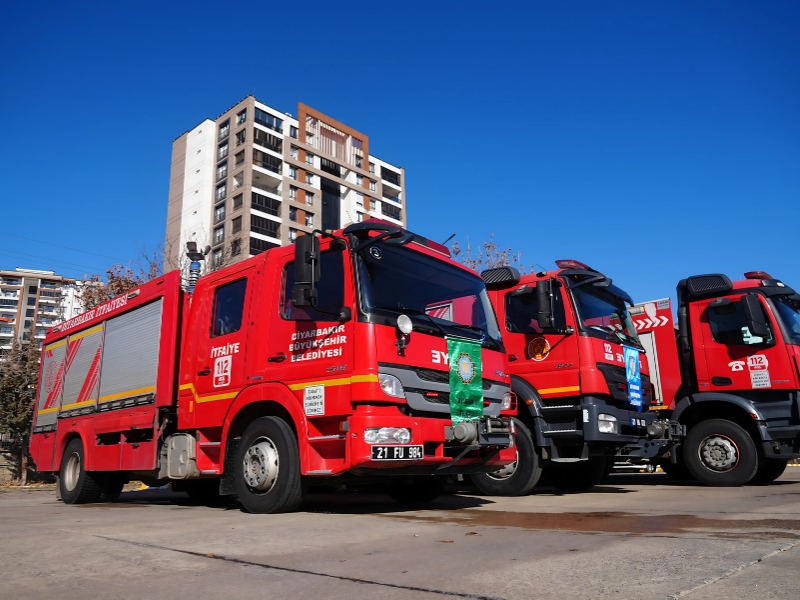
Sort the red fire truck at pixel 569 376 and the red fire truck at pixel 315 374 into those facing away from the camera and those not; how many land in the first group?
0

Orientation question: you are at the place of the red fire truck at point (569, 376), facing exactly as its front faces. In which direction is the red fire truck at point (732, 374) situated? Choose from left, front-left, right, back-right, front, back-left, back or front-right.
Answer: left

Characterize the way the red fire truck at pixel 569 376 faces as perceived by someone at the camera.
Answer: facing the viewer and to the right of the viewer

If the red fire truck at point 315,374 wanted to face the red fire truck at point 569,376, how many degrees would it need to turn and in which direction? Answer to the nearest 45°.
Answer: approximately 45° to its left

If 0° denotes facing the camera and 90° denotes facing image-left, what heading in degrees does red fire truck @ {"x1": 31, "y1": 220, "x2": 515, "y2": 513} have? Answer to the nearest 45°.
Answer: approximately 315°

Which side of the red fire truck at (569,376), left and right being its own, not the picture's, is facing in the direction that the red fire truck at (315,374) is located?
right
